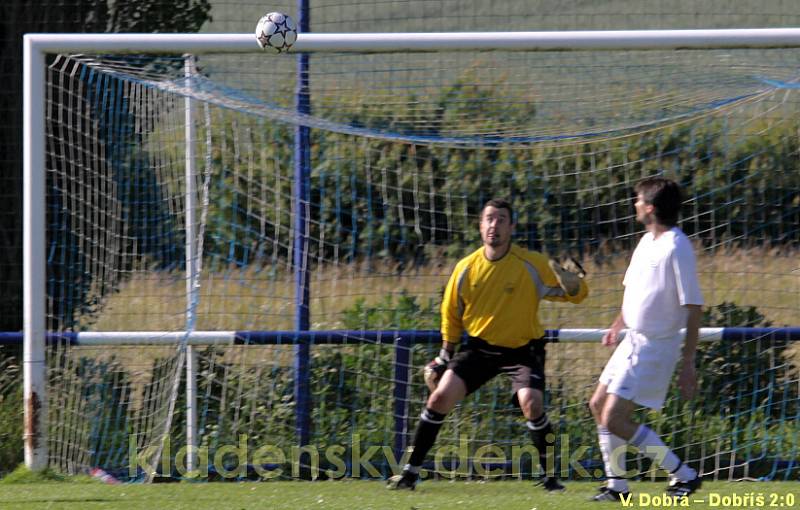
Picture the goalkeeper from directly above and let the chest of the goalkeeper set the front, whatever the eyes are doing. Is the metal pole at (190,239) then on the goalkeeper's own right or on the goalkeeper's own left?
on the goalkeeper's own right

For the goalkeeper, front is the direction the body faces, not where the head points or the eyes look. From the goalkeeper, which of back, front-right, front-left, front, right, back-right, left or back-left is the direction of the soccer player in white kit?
front-left

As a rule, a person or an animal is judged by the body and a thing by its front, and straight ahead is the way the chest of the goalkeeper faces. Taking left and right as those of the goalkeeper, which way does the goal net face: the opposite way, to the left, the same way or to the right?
the same way

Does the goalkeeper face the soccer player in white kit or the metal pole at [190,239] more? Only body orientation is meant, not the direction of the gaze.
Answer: the soccer player in white kit

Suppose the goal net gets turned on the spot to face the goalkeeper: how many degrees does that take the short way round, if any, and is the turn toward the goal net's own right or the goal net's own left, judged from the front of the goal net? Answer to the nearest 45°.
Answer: approximately 45° to the goal net's own left

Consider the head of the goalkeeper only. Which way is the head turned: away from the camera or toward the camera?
toward the camera

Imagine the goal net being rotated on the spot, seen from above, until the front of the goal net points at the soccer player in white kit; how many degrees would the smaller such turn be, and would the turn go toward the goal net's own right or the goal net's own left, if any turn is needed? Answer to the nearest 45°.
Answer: approximately 45° to the goal net's own left

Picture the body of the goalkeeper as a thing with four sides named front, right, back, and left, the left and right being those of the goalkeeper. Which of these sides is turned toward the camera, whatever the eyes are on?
front

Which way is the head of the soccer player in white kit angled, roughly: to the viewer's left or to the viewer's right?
to the viewer's left

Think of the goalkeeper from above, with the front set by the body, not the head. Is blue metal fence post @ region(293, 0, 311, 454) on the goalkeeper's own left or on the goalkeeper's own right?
on the goalkeeper's own right

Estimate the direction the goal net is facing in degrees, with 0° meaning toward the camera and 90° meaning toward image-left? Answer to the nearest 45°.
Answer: approximately 0°

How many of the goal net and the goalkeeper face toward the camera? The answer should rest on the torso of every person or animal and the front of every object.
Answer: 2
